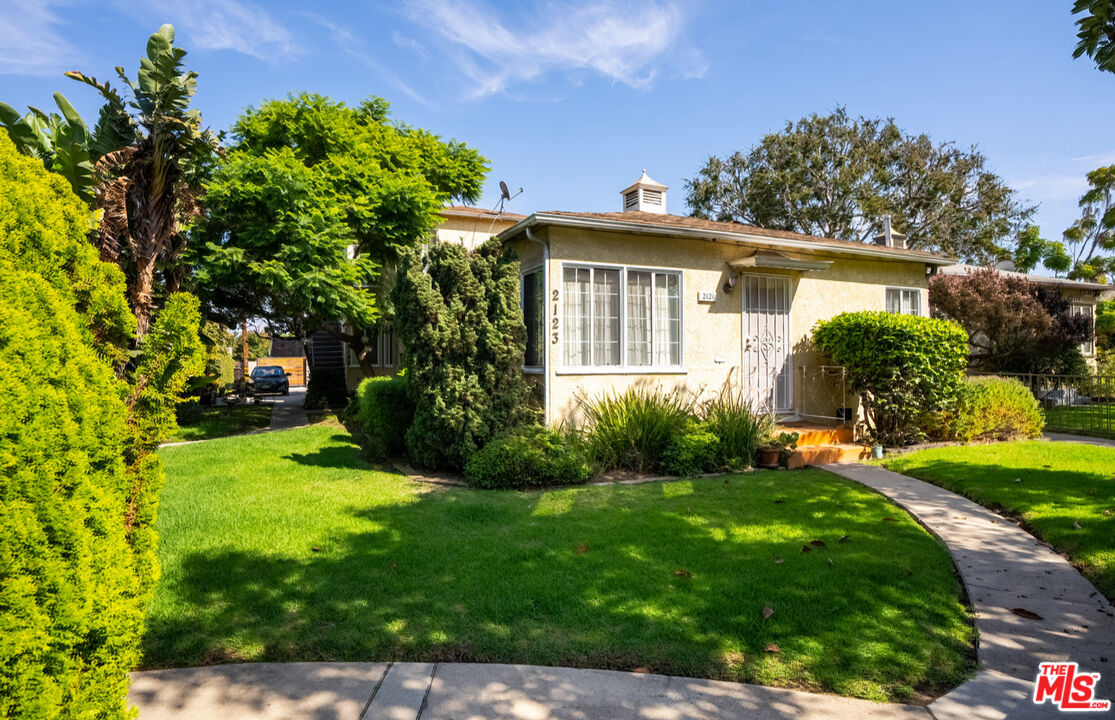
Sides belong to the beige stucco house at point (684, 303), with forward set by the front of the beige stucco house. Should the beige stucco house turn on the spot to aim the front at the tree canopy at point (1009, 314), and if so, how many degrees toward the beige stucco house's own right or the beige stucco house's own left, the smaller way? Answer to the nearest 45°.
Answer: approximately 90° to the beige stucco house's own left

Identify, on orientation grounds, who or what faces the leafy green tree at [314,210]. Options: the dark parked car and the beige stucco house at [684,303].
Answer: the dark parked car

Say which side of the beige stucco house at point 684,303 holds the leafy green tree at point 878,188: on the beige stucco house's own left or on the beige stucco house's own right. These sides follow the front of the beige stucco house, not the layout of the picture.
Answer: on the beige stucco house's own left

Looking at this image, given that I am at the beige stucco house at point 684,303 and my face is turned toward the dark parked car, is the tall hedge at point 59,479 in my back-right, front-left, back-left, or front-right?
back-left

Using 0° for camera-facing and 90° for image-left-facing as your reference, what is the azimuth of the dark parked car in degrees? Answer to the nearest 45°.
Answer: approximately 0°

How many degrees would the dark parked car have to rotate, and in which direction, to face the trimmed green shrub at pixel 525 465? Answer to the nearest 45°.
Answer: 0° — it already faces it
